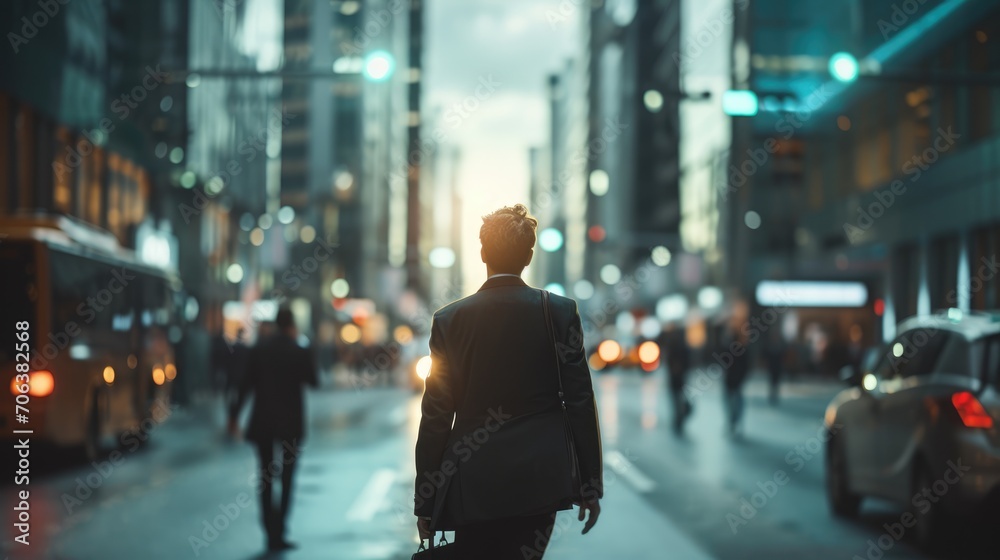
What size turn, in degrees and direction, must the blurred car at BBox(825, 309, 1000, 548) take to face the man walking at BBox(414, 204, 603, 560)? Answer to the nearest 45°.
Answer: approximately 135° to its left

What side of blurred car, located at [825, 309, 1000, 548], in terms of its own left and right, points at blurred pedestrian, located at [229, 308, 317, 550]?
left

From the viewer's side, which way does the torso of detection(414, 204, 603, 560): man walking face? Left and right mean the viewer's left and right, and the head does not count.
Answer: facing away from the viewer

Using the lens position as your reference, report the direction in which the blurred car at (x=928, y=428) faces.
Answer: facing away from the viewer and to the left of the viewer

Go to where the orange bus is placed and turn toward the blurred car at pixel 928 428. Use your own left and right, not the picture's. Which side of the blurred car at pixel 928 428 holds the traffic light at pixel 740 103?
left
